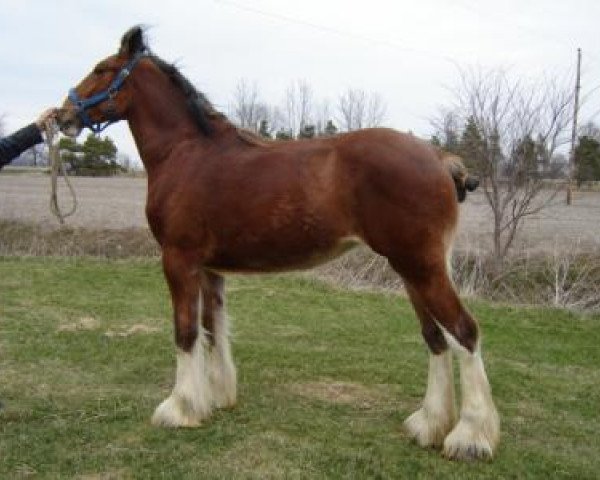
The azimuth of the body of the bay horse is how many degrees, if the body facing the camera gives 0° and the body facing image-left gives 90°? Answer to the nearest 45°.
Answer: approximately 90°
